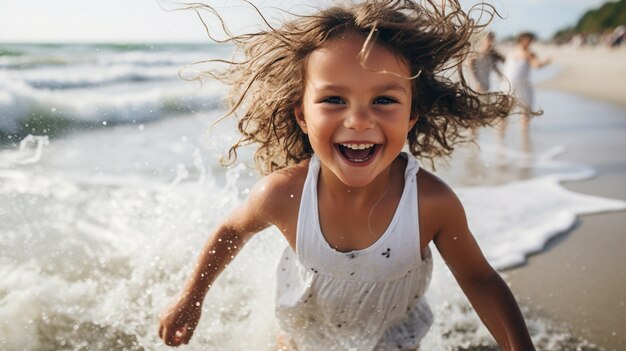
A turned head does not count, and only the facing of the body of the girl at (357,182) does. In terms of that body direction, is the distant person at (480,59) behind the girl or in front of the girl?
behind

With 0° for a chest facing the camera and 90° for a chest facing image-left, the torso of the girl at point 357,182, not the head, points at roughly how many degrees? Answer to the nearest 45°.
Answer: approximately 0°
